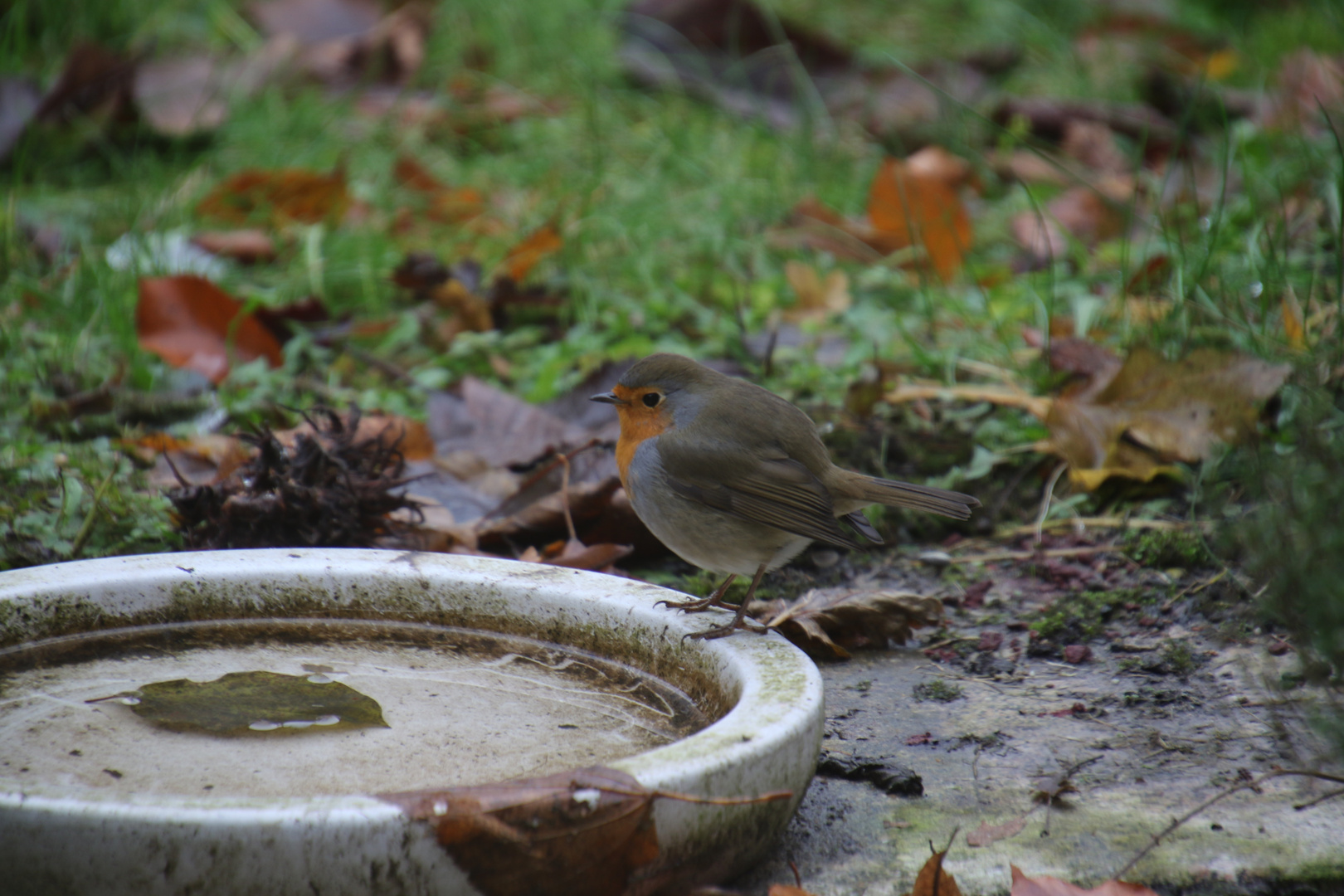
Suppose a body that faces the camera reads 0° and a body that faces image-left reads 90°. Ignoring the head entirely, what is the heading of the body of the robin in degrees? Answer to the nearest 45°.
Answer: approximately 90°

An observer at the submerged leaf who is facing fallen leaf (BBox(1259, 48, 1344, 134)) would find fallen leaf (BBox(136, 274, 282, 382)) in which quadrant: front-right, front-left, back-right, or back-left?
front-left

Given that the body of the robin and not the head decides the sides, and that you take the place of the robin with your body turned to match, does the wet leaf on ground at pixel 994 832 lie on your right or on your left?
on your left

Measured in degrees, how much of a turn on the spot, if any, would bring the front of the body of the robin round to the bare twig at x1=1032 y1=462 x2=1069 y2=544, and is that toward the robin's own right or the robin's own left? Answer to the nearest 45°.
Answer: approximately 135° to the robin's own right

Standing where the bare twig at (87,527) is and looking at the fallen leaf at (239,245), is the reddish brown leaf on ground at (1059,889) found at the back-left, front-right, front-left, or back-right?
back-right

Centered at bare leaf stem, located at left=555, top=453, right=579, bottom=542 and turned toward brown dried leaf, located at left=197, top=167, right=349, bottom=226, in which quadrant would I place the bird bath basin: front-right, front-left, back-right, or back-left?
back-left

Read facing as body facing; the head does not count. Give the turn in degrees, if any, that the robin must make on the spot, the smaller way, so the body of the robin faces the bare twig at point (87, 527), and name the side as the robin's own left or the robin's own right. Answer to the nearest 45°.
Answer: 0° — it already faces it

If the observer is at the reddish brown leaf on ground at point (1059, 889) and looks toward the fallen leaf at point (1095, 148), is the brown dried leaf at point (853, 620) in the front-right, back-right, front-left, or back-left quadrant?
front-left

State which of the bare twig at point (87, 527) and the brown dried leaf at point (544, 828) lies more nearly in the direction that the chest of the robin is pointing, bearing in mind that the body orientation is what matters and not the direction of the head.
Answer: the bare twig

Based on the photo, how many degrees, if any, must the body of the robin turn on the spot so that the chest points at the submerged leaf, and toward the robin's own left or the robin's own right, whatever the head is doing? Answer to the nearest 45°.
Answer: approximately 45° to the robin's own left

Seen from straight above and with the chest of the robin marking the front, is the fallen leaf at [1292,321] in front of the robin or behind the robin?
behind

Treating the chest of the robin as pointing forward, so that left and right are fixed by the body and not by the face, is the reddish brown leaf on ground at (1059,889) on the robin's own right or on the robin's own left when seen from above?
on the robin's own left

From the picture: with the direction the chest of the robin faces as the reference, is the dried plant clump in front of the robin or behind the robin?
in front

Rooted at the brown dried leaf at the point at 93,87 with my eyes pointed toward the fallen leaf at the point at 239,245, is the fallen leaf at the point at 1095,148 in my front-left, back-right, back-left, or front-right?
front-left

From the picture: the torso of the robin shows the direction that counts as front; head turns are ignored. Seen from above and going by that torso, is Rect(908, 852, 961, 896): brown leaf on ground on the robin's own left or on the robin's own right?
on the robin's own left

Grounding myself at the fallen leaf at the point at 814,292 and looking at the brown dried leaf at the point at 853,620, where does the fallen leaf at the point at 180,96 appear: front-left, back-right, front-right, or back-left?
back-right

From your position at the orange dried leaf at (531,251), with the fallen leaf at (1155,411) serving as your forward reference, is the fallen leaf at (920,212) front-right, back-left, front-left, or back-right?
front-left
